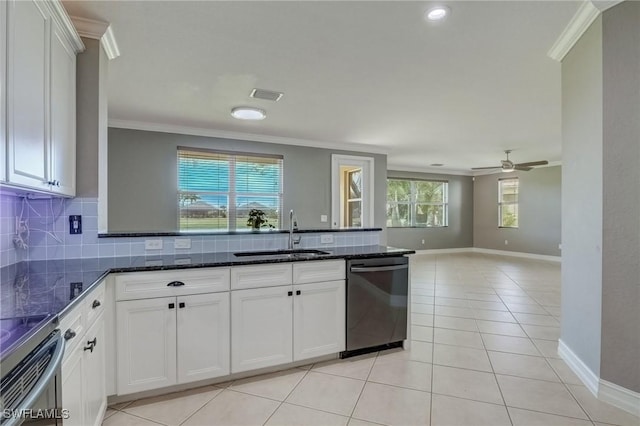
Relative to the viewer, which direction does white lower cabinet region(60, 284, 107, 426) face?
to the viewer's right

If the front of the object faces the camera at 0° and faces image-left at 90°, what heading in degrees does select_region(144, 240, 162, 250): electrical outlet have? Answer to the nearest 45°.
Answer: approximately 0°

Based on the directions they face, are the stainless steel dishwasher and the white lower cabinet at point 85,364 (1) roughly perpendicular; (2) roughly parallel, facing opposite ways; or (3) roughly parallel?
roughly perpendicular

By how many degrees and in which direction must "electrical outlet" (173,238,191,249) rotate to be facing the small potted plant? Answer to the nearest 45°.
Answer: approximately 135° to its left
